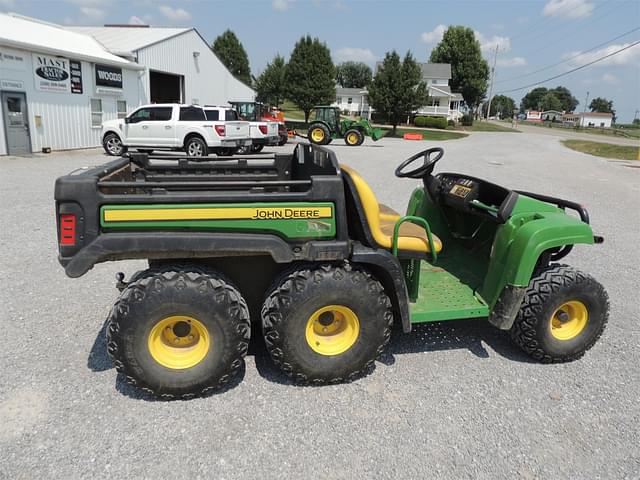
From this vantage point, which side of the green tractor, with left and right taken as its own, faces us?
right

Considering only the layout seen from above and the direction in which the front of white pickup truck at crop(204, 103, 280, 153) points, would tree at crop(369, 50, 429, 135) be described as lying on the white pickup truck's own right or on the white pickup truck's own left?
on the white pickup truck's own right

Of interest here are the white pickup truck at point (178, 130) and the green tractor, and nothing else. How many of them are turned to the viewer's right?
1

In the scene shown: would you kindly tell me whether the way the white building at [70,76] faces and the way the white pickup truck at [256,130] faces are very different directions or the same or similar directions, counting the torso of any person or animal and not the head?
very different directions

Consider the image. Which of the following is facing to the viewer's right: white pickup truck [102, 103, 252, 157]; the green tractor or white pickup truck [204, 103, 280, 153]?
the green tractor

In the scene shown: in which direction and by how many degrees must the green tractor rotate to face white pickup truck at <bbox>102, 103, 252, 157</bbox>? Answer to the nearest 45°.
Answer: approximately 135° to its right

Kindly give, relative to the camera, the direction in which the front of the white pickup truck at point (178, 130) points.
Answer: facing away from the viewer and to the left of the viewer

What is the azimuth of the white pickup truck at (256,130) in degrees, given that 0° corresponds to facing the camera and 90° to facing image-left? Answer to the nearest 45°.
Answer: approximately 135°

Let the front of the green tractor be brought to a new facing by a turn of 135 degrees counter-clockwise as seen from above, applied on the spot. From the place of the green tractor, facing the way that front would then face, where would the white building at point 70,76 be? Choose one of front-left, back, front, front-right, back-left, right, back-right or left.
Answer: left

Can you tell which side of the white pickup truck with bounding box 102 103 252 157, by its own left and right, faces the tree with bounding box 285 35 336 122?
right

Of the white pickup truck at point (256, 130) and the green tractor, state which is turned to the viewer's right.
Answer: the green tractor

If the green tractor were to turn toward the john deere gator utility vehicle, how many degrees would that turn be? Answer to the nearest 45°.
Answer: approximately 90° to its right
